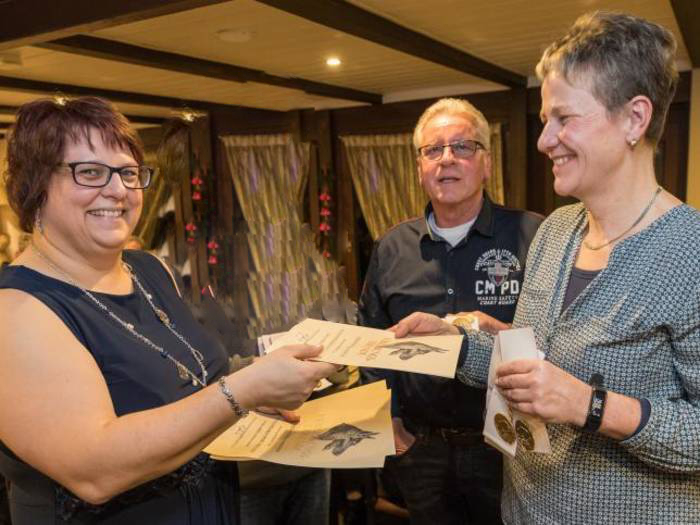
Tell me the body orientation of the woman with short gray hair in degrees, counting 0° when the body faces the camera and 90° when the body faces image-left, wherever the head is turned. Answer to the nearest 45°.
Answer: approximately 45°

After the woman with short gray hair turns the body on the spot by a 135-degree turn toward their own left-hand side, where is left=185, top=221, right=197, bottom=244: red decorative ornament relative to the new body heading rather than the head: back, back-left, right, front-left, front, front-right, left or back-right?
back-left

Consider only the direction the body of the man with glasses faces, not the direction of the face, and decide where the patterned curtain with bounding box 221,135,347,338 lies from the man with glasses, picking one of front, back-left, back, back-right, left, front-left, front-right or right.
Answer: back-right

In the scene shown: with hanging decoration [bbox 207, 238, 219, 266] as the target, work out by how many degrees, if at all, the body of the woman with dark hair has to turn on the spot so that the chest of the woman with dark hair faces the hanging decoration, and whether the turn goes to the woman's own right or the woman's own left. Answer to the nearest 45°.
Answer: approximately 135° to the woman's own left

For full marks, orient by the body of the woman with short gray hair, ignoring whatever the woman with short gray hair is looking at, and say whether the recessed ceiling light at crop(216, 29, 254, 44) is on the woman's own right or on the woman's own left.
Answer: on the woman's own right

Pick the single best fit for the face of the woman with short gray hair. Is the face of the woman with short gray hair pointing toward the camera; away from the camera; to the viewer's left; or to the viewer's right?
to the viewer's left

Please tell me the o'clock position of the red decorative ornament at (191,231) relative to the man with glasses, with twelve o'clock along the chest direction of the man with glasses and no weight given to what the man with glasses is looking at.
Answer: The red decorative ornament is roughly at 5 o'clock from the man with glasses.

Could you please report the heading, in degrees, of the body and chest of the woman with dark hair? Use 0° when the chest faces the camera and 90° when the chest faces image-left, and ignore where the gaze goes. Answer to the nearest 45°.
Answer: approximately 315°

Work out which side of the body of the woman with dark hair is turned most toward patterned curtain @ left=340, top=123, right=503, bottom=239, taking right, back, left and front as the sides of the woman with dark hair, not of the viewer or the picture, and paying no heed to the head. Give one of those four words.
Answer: left

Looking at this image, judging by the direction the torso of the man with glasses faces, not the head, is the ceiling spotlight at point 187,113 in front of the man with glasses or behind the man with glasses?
behind

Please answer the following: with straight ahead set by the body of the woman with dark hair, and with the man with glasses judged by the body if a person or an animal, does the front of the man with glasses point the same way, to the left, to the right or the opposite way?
to the right

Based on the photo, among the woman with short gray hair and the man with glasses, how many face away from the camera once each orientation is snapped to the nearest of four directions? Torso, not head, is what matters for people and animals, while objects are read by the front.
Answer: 0

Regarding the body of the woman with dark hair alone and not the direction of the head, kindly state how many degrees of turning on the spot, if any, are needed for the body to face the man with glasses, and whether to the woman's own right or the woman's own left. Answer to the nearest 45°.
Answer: approximately 90° to the woman's own left

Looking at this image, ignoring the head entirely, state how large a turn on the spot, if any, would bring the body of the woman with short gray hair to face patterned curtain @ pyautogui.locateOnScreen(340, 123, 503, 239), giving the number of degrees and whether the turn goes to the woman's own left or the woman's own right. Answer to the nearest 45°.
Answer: approximately 135° to the woman's own right
